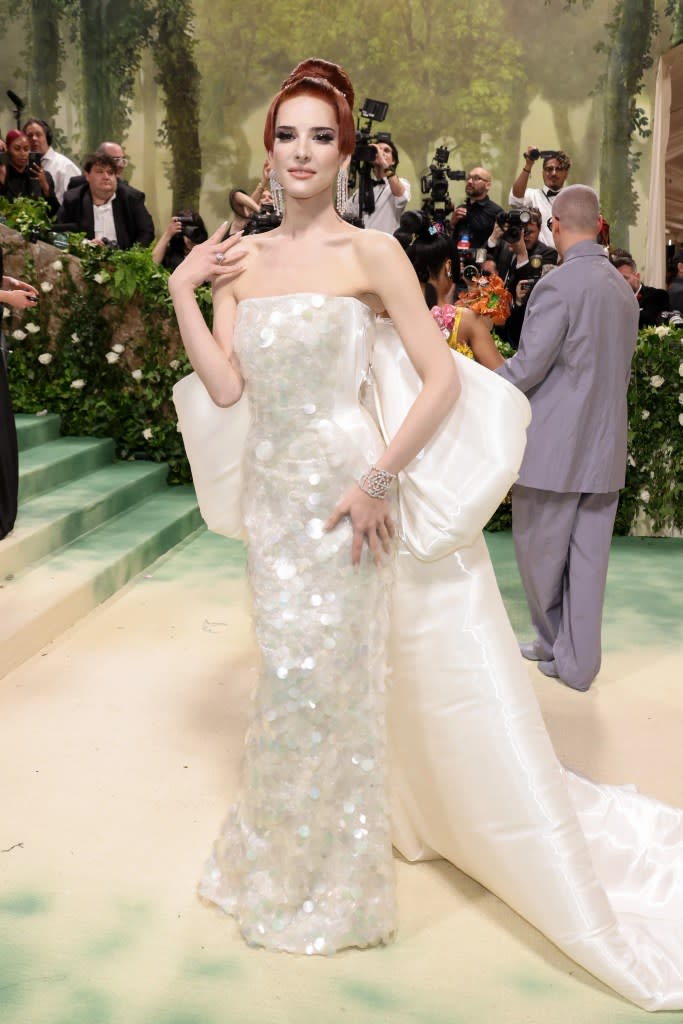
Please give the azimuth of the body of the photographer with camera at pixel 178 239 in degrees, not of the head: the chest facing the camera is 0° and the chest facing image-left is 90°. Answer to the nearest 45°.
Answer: approximately 0°

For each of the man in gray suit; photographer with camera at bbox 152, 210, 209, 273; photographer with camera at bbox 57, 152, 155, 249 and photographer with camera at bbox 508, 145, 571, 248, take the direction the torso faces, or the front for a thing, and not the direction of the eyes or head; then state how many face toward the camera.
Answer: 3

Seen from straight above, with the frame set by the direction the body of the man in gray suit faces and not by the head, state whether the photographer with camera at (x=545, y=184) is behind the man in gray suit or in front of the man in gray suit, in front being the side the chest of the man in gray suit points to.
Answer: in front

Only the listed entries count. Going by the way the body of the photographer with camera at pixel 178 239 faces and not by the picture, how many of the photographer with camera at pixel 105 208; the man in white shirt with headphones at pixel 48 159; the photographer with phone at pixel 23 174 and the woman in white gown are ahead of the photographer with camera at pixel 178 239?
1

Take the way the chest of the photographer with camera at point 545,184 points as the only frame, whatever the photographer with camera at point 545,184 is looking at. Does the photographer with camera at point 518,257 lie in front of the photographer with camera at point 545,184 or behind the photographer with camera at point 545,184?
in front

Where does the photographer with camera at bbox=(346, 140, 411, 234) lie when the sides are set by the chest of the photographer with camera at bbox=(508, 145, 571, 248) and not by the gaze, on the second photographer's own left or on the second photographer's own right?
on the second photographer's own right

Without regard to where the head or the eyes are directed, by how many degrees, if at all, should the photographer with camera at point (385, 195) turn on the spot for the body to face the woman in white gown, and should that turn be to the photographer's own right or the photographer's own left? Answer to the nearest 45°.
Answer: approximately 45° to the photographer's own left

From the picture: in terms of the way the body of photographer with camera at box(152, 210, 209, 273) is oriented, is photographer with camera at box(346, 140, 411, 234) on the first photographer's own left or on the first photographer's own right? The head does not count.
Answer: on the first photographer's own left

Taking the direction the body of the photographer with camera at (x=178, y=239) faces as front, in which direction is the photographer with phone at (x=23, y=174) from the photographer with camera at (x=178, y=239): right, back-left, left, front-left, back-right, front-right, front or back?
back-right

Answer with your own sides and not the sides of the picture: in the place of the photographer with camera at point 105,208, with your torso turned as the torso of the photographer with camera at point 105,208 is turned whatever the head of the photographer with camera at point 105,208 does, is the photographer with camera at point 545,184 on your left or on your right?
on your left

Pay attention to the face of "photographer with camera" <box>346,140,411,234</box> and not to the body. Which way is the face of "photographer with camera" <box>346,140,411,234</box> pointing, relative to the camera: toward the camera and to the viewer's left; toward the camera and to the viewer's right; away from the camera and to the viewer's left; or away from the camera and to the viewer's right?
toward the camera and to the viewer's left

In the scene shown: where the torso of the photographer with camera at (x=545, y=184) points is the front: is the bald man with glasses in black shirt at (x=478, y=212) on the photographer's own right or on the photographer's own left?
on the photographer's own right
